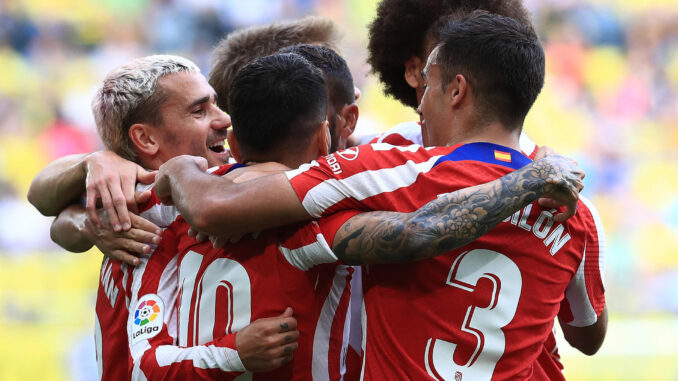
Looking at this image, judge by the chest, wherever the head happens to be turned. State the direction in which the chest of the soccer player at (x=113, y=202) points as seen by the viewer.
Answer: to the viewer's right

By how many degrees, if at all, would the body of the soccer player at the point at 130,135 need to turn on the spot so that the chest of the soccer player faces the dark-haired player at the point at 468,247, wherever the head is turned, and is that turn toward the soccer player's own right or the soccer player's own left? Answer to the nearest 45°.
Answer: approximately 45° to the soccer player's own right

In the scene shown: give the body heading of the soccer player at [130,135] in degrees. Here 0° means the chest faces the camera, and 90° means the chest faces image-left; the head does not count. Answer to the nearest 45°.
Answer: approximately 270°

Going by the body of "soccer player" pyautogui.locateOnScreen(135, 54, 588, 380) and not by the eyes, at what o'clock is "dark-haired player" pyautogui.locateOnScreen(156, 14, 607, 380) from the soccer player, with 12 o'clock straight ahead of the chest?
The dark-haired player is roughly at 2 o'clock from the soccer player.

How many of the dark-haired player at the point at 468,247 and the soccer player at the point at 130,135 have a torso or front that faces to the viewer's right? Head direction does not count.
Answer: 1

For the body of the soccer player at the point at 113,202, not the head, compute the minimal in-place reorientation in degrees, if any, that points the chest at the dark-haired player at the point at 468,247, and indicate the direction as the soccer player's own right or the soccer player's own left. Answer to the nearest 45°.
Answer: approximately 45° to the soccer player's own right

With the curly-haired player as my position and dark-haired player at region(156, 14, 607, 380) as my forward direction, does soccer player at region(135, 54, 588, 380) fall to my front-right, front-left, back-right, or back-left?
front-right

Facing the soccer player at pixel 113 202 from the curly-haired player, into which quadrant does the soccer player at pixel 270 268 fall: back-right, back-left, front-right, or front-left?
front-left

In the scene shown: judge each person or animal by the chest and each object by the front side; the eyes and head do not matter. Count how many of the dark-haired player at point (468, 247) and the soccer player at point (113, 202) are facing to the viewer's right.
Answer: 1

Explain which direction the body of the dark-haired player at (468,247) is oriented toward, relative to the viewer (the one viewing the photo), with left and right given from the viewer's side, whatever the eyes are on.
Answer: facing away from the viewer and to the left of the viewer

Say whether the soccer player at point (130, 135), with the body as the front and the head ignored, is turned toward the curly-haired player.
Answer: yes

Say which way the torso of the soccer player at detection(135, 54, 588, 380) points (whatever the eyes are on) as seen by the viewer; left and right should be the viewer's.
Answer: facing away from the viewer and to the right of the viewer

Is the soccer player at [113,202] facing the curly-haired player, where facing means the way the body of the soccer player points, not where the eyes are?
yes
